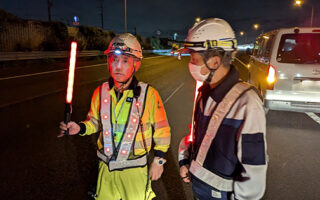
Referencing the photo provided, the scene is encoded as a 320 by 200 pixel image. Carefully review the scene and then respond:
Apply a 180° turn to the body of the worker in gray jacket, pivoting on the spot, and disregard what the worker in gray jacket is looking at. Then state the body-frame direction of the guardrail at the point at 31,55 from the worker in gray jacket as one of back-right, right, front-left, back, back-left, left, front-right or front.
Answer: left

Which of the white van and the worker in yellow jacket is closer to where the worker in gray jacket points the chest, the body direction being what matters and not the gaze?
the worker in yellow jacket

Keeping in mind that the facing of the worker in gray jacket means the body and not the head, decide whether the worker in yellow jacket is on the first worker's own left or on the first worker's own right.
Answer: on the first worker's own right

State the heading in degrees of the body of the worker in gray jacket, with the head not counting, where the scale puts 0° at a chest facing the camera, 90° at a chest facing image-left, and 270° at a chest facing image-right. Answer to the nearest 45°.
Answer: approximately 45°

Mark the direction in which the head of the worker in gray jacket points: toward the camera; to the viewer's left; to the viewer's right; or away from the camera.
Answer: to the viewer's left

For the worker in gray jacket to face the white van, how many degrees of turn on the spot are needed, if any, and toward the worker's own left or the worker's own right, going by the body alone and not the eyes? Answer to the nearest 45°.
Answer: approximately 135° to the worker's own right
